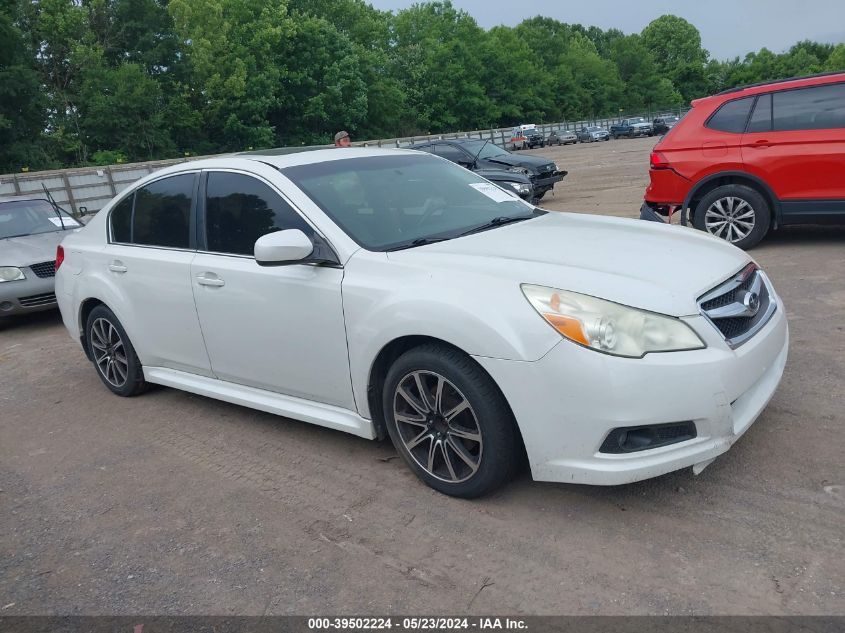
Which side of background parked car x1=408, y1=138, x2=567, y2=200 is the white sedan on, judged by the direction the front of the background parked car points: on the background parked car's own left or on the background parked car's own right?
on the background parked car's own right

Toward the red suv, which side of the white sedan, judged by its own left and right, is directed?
left

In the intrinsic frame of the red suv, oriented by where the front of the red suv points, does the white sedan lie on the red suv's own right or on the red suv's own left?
on the red suv's own right

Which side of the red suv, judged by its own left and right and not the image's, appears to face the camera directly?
right

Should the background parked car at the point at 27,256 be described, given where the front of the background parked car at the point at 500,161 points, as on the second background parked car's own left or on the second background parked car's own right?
on the second background parked car's own right

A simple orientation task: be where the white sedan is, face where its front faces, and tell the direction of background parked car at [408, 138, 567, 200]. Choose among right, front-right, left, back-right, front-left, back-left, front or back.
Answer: back-left

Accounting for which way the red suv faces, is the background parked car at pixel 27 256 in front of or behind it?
behind
